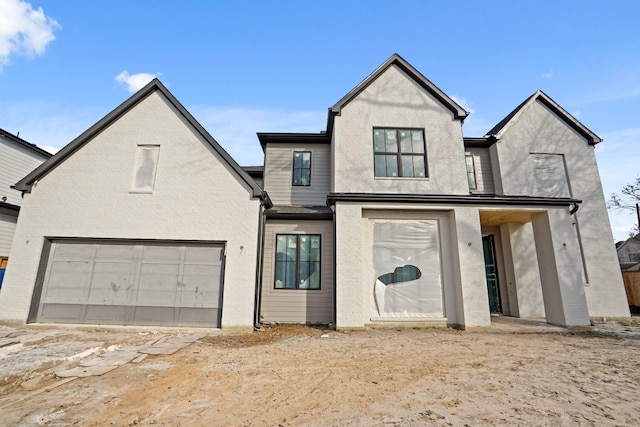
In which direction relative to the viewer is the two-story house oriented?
toward the camera

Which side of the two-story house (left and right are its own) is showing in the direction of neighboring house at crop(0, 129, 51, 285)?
right

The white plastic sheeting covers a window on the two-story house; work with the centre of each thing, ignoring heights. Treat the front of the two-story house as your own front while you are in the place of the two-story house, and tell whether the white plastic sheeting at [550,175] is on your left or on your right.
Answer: on your left
